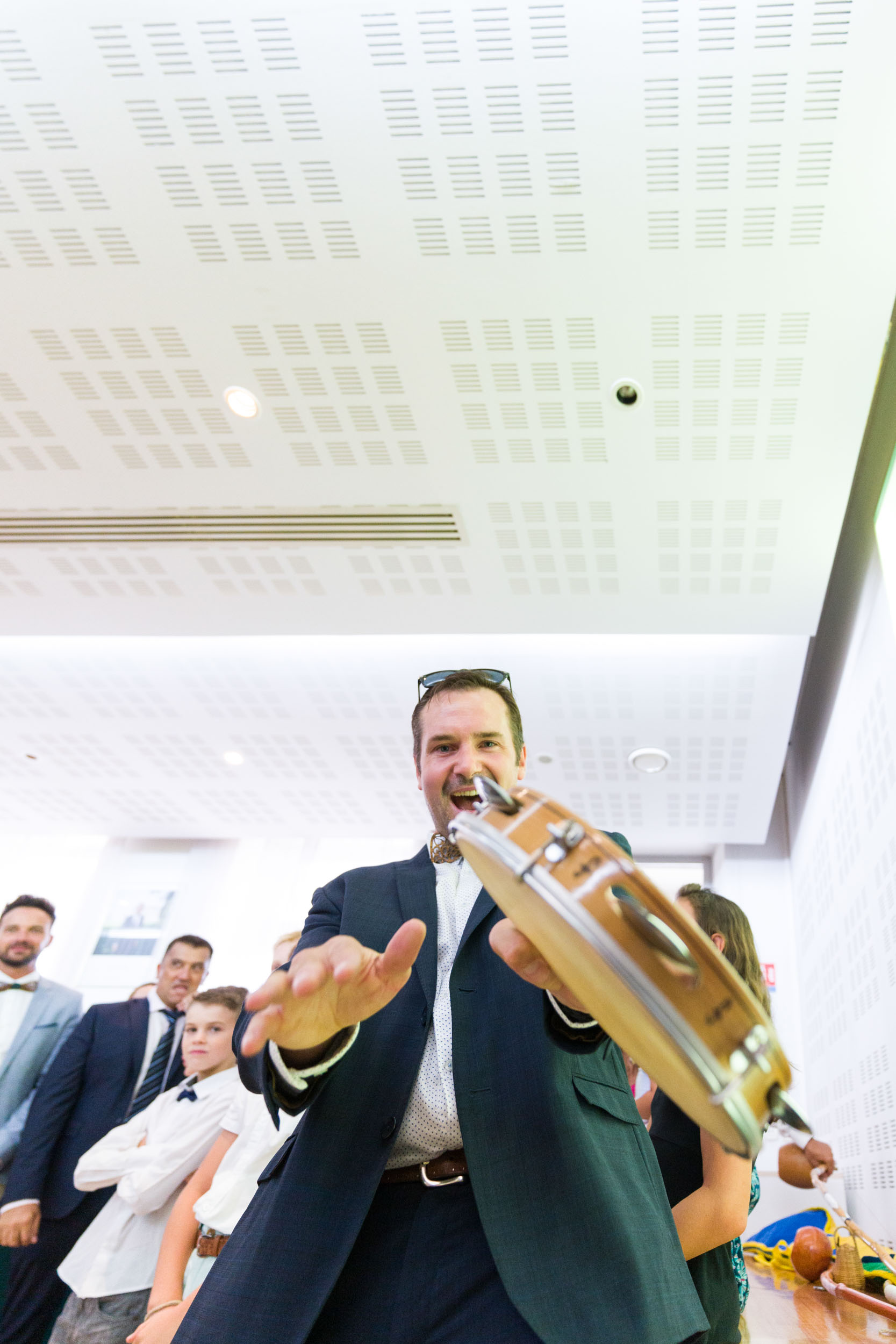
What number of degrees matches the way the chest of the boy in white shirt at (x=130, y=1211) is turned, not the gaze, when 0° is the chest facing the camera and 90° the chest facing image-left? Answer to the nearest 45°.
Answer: approximately 45°

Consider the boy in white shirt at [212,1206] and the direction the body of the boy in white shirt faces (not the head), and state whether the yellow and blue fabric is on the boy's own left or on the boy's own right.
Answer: on the boy's own left

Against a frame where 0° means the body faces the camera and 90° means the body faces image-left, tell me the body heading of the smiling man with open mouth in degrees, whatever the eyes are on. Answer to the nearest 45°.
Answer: approximately 0°

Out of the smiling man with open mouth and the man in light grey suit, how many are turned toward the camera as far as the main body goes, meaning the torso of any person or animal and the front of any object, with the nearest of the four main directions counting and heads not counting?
2
